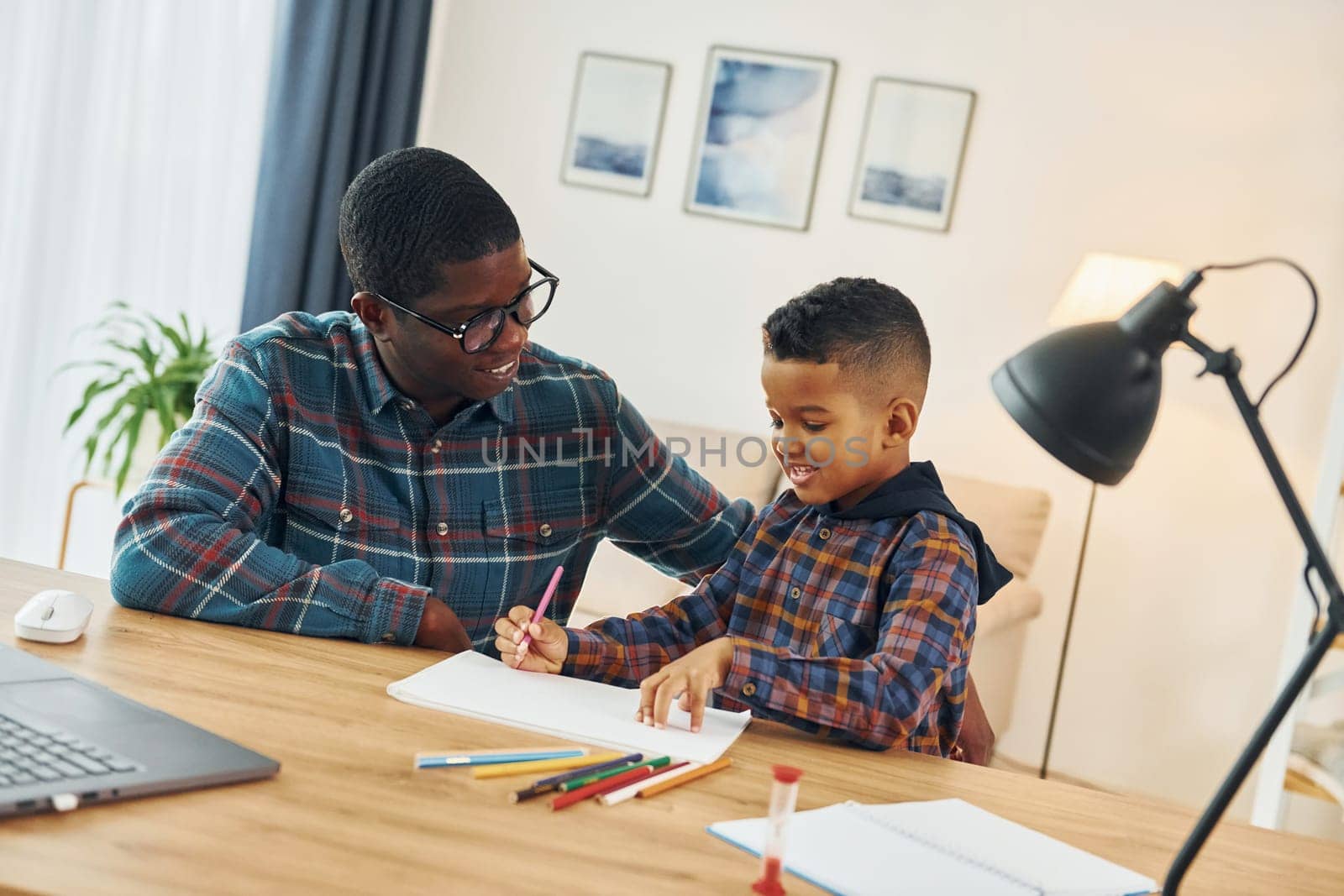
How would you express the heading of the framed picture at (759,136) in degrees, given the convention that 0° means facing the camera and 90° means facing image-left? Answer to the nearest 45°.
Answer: approximately 0°

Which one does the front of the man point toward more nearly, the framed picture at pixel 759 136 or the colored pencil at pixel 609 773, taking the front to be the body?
the colored pencil

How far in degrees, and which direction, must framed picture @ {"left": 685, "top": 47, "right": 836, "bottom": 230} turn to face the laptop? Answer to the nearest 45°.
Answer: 0° — it already faces it

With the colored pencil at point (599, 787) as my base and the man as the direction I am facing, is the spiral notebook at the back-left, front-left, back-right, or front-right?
back-right

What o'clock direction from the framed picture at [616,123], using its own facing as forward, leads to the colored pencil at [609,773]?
The colored pencil is roughly at 12 o'clock from the framed picture.

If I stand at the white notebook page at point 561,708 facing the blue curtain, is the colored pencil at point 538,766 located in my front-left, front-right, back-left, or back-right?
back-left
